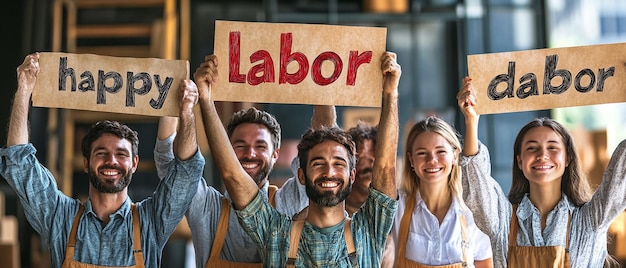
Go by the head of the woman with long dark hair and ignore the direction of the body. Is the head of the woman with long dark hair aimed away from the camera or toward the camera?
toward the camera

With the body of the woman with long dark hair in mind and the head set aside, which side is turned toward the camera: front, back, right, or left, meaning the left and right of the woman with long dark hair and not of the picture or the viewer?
front

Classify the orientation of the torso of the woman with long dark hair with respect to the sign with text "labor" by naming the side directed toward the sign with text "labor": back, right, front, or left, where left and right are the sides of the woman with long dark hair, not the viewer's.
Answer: right

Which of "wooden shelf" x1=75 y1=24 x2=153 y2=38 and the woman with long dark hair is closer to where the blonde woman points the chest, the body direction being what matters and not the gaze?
the woman with long dark hair

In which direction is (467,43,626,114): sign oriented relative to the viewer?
toward the camera

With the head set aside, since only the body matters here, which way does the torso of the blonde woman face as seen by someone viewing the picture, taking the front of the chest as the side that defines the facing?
toward the camera

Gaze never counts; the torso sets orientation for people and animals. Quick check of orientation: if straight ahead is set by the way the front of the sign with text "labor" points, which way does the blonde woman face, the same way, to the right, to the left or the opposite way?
the same way

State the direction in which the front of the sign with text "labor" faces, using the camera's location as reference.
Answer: facing the viewer

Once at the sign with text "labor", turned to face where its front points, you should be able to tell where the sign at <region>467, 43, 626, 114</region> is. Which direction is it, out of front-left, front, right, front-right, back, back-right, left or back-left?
left
